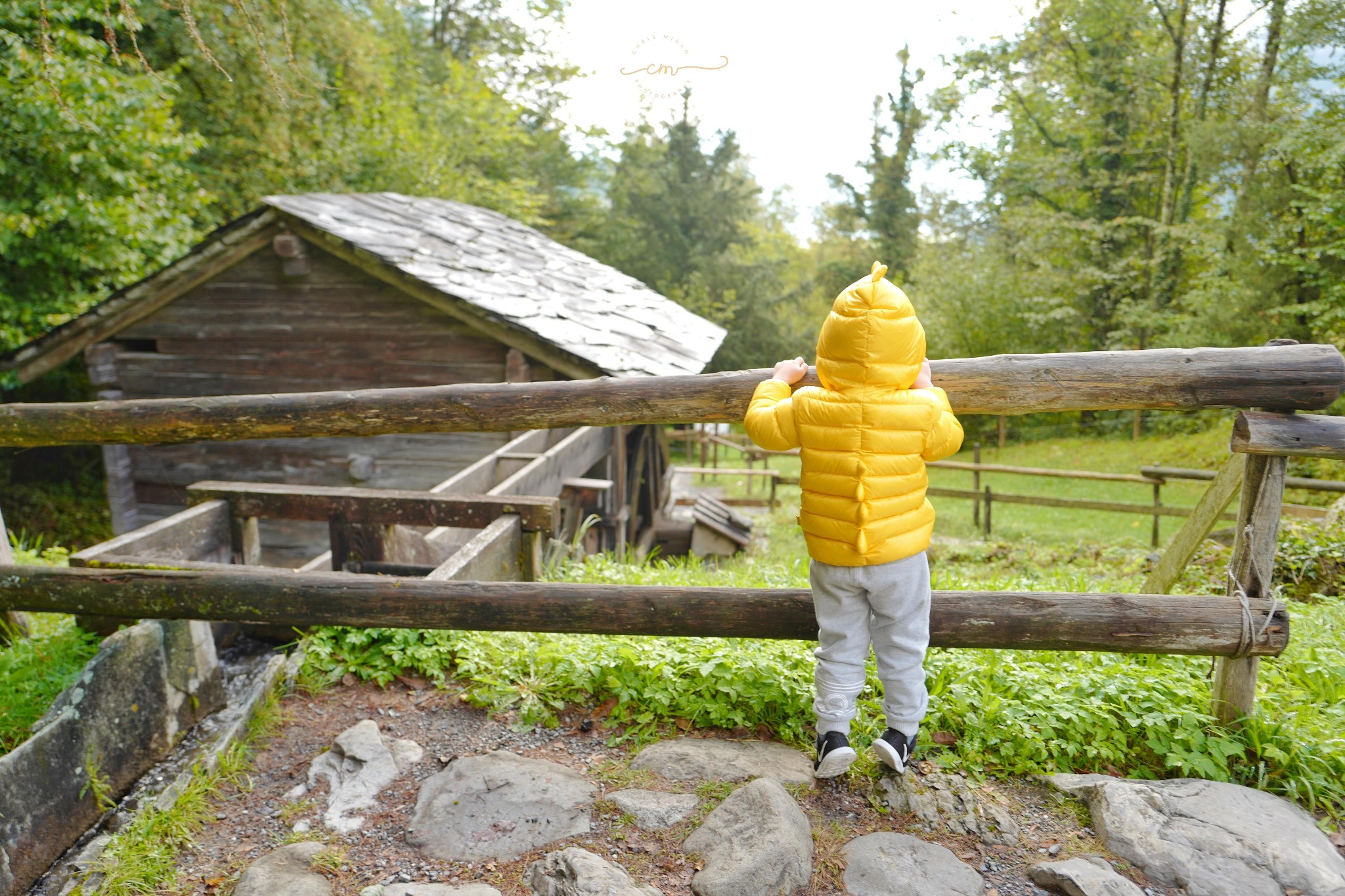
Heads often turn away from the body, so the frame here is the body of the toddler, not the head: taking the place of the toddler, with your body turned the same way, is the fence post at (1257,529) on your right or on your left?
on your right

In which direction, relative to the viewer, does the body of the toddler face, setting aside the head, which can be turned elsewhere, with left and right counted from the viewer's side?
facing away from the viewer

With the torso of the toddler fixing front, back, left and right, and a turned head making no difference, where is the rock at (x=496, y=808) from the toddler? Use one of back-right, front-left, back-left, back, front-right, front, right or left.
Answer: left

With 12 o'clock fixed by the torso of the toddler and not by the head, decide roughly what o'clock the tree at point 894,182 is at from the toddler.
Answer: The tree is roughly at 12 o'clock from the toddler.

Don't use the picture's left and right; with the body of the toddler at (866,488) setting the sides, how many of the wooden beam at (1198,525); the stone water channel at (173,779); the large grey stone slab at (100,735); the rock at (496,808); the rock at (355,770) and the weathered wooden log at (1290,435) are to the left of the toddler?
4

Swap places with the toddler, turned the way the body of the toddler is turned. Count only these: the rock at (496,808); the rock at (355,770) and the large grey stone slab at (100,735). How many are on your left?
3

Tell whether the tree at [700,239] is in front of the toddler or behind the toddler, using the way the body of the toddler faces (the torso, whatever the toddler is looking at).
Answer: in front

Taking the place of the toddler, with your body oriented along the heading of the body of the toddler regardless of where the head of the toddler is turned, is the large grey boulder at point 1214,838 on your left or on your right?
on your right

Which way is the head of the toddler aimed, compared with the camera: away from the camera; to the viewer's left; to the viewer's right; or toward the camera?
away from the camera

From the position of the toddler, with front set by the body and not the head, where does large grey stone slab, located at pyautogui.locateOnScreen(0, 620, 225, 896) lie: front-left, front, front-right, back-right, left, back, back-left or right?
left

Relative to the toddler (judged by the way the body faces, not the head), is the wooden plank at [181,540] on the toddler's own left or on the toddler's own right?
on the toddler's own left
